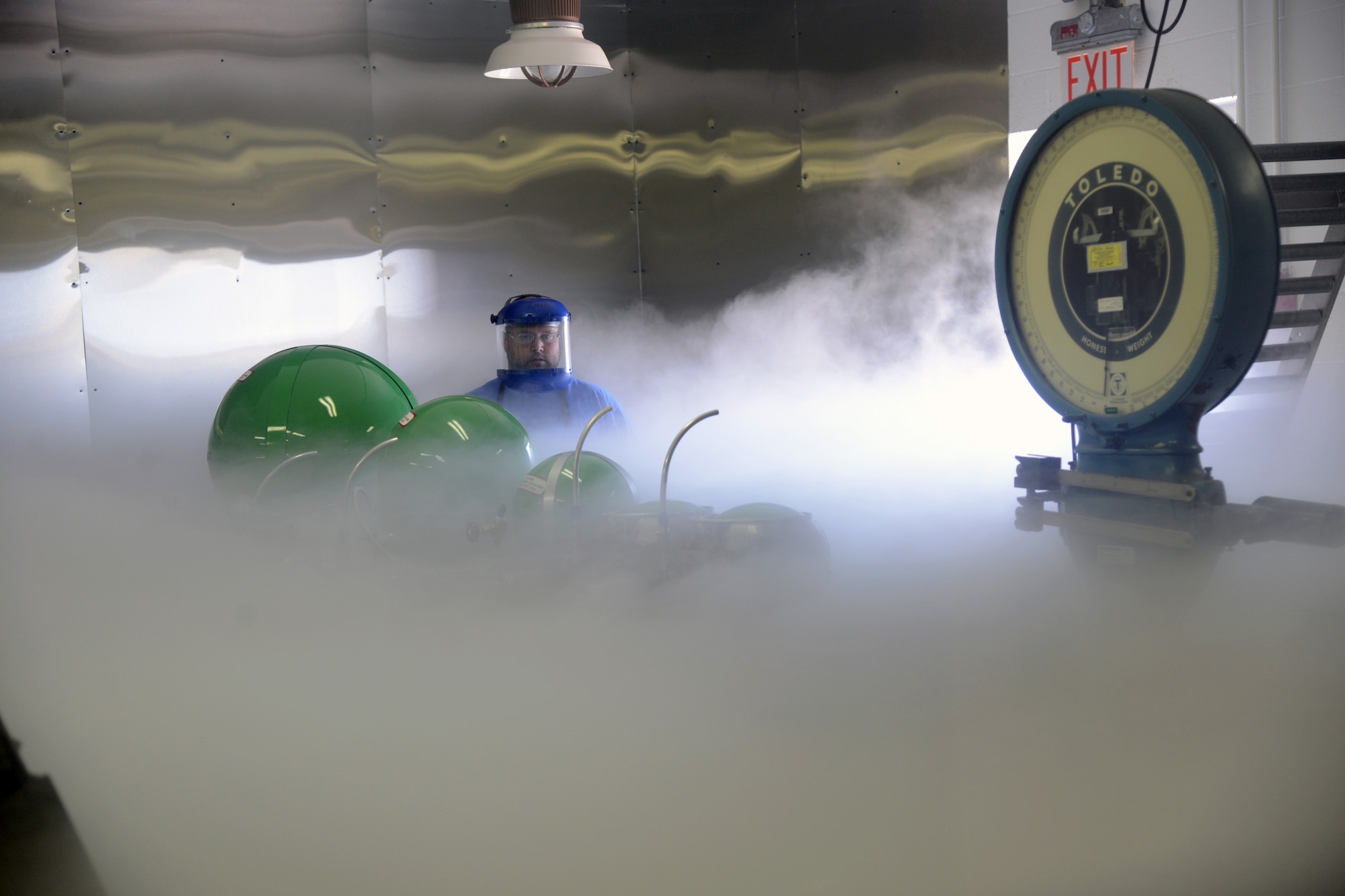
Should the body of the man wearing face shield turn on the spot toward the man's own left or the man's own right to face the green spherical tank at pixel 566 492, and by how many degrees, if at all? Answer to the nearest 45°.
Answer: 0° — they already face it

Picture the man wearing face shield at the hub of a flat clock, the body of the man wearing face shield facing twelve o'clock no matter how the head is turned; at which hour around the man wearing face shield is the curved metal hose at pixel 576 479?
The curved metal hose is roughly at 12 o'clock from the man wearing face shield.

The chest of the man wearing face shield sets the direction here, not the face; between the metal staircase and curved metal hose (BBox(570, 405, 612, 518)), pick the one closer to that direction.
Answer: the curved metal hose

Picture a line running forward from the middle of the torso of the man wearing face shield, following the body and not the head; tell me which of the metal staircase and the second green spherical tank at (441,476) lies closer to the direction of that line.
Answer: the second green spherical tank

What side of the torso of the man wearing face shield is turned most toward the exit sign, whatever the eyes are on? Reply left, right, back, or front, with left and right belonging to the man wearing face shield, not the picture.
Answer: left

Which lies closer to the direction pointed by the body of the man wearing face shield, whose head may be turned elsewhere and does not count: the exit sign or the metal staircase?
the metal staircase

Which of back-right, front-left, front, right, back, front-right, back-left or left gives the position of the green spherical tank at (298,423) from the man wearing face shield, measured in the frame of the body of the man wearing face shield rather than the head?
front-right

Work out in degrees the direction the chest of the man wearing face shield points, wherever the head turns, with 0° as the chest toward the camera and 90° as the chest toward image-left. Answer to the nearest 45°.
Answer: approximately 0°

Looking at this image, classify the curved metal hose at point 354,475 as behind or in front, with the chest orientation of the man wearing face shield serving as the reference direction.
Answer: in front
